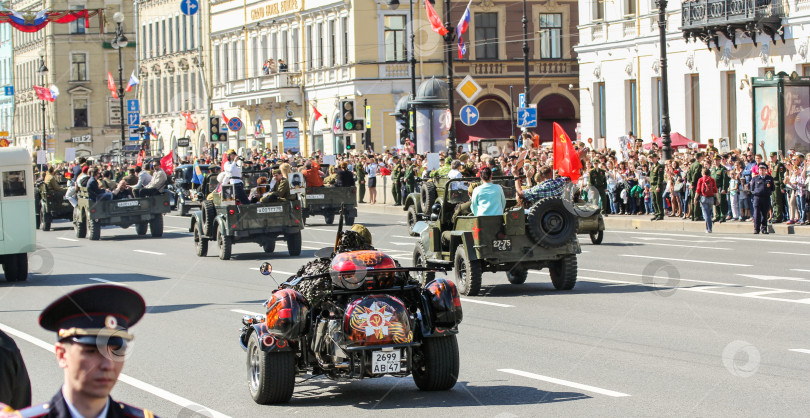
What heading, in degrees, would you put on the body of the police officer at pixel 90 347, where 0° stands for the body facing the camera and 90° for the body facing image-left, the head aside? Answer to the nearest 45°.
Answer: approximately 315°

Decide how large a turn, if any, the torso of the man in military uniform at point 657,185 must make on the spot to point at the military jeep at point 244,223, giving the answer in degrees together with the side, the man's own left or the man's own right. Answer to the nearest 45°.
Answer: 0° — they already face it

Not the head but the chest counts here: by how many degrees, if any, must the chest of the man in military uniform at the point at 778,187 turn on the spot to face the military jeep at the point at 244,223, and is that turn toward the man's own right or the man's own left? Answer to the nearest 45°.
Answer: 0° — they already face it

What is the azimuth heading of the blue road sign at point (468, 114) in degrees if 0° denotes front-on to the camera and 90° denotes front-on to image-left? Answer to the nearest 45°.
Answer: approximately 0°

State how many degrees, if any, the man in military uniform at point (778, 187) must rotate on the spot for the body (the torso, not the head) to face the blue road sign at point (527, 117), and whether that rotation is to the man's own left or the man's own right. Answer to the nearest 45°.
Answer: approximately 90° to the man's own right

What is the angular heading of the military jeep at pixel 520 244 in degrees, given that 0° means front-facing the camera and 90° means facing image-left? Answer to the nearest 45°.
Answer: approximately 135°
